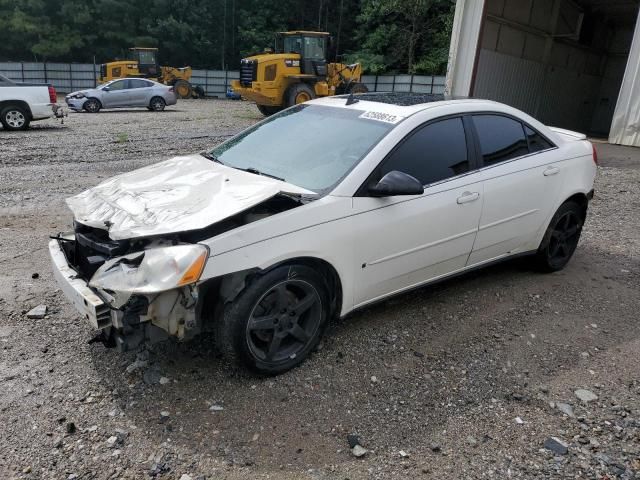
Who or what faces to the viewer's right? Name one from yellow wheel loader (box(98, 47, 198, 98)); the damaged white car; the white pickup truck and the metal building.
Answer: the yellow wheel loader

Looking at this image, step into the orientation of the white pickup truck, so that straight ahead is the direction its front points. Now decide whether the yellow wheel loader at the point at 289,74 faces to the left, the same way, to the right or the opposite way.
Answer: the opposite way

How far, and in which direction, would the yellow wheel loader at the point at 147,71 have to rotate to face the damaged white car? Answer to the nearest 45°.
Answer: approximately 90° to its right

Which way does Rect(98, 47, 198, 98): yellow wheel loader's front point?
to the viewer's right

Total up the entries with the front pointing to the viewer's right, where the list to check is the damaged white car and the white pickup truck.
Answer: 0

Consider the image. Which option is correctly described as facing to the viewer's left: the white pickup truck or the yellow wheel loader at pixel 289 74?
the white pickup truck

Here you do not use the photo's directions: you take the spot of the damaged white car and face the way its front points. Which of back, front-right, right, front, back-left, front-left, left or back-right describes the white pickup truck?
right

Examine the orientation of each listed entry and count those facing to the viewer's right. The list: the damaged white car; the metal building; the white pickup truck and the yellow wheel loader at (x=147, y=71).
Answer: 1

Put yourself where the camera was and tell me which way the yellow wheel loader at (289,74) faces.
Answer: facing away from the viewer and to the right of the viewer

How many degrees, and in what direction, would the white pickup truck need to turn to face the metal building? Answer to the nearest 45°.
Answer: approximately 180°

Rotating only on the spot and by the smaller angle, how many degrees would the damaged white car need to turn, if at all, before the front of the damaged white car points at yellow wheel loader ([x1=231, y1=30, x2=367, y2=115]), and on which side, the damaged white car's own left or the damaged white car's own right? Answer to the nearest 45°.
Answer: approximately 135° to the damaged white car's own right

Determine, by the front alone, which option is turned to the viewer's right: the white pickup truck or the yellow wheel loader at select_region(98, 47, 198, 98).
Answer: the yellow wheel loader

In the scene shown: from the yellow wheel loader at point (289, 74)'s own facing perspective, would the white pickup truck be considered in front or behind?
behind

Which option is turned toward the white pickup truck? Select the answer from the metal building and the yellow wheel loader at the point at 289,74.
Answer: the metal building

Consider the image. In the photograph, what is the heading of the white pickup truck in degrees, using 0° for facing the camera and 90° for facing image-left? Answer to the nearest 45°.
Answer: approximately 90°

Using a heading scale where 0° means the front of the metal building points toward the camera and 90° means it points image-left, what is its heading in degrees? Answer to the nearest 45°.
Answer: approximately 45°

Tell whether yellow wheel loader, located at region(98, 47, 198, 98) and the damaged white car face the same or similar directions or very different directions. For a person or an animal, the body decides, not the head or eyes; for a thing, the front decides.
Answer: very different directions

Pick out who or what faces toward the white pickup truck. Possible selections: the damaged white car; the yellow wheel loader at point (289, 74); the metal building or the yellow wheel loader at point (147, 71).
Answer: the metal building
